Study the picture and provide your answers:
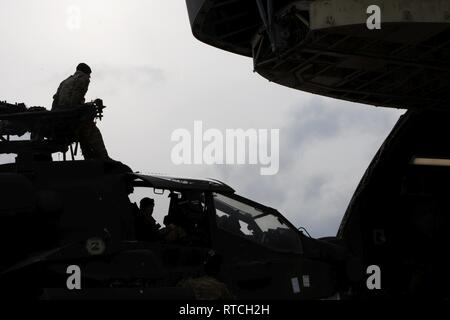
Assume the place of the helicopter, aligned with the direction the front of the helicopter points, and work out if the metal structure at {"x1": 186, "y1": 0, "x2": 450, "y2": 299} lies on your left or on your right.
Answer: on your left

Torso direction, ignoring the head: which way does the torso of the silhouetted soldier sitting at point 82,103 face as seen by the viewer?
to the viewer's right

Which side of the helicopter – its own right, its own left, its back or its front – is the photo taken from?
right

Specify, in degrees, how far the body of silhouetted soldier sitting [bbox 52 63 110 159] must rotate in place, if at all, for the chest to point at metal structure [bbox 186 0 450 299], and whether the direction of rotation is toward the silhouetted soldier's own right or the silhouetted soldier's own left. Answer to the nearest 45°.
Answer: approximately 45° to the silhouetted soldier's own left
